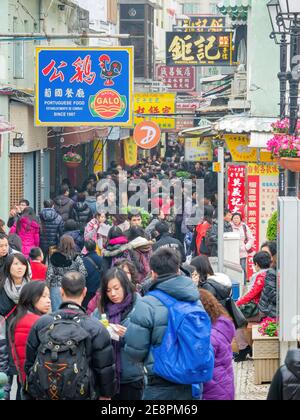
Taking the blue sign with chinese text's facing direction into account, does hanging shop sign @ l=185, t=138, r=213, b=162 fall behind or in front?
behind

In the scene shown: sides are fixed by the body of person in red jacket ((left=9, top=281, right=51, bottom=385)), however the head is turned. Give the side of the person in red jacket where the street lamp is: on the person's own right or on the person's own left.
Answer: on the person's own left

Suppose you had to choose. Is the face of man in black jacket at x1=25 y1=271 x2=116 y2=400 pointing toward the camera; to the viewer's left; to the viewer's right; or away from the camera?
away from the camera

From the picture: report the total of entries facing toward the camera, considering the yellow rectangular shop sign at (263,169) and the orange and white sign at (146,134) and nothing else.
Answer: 2

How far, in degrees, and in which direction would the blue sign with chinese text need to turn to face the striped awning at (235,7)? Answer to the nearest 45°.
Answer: approximately 135° to its left
